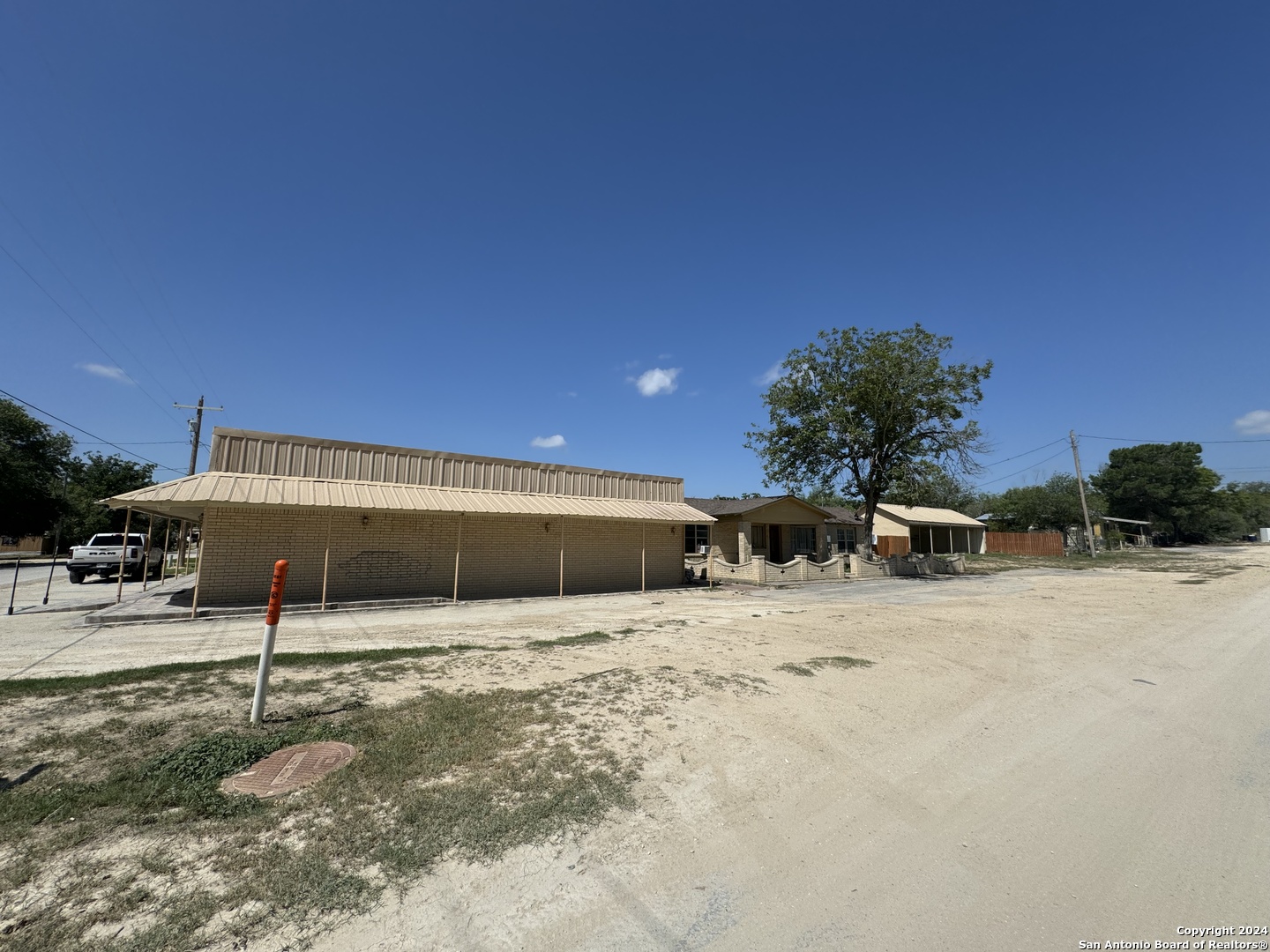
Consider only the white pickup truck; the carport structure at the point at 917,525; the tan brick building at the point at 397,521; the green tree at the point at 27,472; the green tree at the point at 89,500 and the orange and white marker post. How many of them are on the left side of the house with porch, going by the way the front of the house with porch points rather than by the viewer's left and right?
1

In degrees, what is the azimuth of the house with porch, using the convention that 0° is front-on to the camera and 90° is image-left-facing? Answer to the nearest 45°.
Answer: approximately 315°

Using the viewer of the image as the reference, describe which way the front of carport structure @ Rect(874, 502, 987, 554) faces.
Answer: facing the viewer and to the right of the viewer

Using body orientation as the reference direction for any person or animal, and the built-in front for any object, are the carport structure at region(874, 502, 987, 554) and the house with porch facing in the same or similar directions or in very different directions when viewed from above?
same or similar directions

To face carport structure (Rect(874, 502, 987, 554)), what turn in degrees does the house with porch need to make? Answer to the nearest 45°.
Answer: approximately 90° to its left

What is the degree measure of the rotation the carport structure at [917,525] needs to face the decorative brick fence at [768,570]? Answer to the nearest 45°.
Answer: approximately 45° to its right

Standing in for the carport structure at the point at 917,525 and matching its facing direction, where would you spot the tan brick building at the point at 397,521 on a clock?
The tan brick building is roughly at 2 o'clock from the carport structure.

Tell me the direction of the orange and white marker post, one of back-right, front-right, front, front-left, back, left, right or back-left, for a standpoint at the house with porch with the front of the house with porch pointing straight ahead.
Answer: front-right

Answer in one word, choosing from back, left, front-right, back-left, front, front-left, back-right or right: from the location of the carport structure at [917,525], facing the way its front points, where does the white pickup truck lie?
right

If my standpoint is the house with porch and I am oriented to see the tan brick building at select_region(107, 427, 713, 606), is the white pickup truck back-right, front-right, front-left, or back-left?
front-right

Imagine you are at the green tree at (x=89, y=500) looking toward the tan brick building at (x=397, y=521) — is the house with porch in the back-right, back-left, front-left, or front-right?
front-left

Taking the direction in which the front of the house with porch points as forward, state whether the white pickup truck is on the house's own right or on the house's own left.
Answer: on the house's own right

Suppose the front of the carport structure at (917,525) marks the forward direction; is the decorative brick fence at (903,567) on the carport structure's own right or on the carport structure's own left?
on the carport structure's own right

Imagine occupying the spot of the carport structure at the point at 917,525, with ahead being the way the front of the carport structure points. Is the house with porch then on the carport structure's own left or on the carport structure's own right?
on the carport structure's own right
